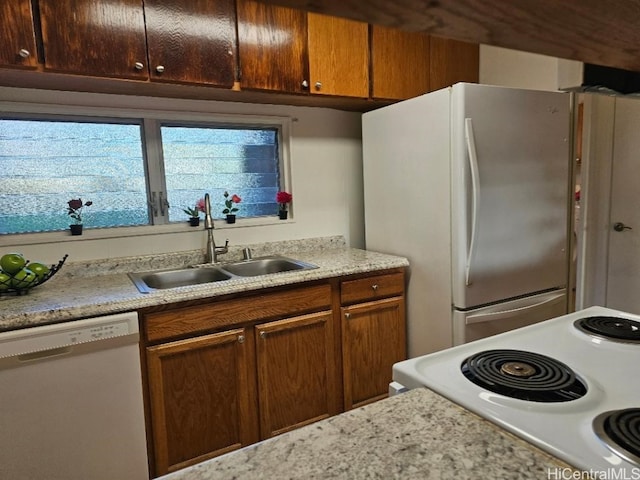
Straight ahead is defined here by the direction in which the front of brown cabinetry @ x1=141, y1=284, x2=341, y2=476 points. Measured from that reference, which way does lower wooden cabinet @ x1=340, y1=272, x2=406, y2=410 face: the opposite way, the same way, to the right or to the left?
the same way

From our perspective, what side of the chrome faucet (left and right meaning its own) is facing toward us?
front

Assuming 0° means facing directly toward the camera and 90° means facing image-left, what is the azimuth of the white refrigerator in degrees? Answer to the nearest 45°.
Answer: approximately 315°

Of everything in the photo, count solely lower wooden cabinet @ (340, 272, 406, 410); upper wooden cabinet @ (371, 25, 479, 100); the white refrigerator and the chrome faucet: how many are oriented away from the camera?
0

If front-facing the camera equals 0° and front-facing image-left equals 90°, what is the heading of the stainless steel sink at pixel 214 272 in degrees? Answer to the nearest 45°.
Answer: approximately 315°

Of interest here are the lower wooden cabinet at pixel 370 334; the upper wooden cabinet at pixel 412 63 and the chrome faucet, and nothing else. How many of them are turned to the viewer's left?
0

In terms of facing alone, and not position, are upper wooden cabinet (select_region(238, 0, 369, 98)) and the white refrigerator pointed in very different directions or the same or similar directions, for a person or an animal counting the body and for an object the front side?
same or similar directions

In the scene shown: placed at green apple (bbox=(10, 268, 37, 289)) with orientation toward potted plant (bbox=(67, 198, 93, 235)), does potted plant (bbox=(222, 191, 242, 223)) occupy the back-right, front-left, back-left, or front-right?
front-right

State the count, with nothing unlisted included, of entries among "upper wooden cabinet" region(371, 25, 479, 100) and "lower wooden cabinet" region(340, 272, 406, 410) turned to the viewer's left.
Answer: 0

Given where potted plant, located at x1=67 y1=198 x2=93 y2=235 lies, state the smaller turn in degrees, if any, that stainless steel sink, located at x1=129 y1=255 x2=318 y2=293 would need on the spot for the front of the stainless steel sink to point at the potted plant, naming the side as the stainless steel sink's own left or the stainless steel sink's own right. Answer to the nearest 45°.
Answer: approximately 135° to the stainless steel sink's own right

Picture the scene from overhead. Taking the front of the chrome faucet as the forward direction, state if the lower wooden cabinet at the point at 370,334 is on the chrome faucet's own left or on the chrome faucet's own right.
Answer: on the chrome faucet's own left

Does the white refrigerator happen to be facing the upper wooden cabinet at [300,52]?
no

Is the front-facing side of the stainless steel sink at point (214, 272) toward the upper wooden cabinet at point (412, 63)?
no

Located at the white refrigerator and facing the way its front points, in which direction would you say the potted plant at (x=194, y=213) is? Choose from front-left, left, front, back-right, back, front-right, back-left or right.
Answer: back-right

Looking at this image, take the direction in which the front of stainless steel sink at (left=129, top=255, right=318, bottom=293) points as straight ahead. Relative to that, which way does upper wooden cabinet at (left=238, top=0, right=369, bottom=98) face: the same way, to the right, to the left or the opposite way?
the same way

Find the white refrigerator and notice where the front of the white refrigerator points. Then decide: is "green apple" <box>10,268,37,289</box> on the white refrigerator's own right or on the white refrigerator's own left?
on the white refrigerator's own right

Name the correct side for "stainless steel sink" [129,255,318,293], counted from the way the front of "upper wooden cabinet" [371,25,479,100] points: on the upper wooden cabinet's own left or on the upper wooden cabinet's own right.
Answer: on the upper wooden cabinet's own right
